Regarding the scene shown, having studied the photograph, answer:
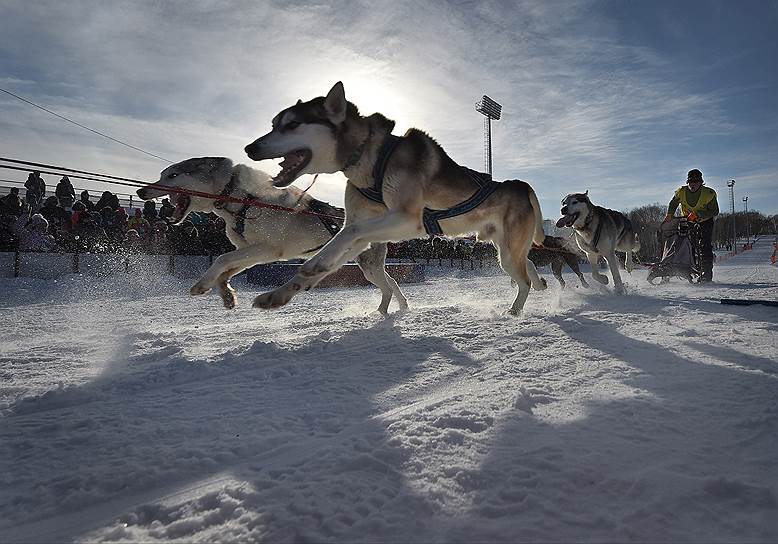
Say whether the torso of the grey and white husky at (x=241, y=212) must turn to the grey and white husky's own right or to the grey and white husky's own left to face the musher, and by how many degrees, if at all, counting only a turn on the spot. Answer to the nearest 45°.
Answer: approximately 180°

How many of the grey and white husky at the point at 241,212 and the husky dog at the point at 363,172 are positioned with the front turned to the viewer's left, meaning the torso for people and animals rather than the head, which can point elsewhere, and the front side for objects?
2

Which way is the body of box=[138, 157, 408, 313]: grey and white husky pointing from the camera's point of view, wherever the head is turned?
to the viewer's left

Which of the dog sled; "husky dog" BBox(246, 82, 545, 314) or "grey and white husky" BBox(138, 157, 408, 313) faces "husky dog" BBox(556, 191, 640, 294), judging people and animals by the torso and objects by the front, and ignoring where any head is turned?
the dog sled

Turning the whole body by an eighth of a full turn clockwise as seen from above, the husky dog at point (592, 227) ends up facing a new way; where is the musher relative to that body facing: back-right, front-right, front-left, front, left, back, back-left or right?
back-right

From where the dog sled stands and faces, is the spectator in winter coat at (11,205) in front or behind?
in front

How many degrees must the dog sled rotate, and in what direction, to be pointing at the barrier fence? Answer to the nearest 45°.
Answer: approximately 45° to its right

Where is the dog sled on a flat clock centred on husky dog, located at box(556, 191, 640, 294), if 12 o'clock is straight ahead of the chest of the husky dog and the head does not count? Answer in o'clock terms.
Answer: The dog sled is roughly at 6 o'clock from the husky dog.

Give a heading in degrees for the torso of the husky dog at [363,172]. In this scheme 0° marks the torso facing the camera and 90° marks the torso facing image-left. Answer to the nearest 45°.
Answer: approximately 90°
